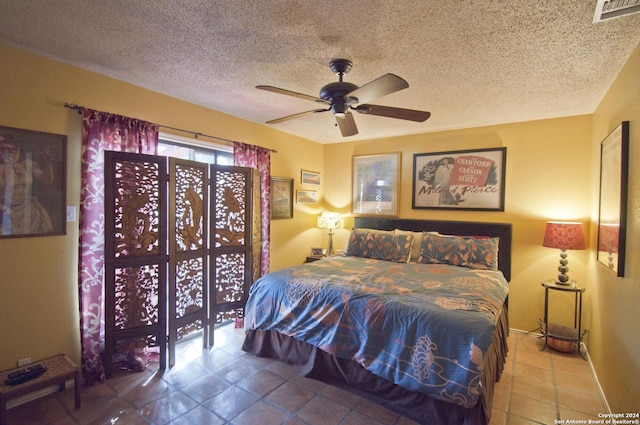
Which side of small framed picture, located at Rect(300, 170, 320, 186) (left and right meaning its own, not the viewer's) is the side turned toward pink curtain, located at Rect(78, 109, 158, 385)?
right

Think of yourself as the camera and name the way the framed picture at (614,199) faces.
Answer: facing to the left of the viewer

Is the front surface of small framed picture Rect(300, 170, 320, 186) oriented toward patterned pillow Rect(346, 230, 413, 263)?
yes

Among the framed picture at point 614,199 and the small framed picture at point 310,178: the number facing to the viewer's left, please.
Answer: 1

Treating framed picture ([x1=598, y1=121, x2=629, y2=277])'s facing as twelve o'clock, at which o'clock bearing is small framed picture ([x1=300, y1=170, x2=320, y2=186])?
The small framed picture is roughly at 12 o'clock from the framed picture.

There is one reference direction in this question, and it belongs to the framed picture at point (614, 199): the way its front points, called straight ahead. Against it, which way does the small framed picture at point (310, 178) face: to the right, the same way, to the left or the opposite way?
the opposite way

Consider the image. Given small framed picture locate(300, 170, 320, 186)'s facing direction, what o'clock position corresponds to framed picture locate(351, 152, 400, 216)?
The framed picture is roughly at 11 o'clock from the small framed picture.
